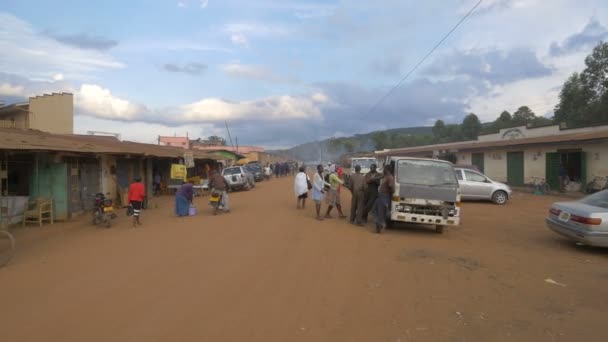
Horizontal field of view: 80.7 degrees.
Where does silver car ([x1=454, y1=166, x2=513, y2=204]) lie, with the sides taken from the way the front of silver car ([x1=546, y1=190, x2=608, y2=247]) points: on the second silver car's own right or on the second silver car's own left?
on the second silver car's own left

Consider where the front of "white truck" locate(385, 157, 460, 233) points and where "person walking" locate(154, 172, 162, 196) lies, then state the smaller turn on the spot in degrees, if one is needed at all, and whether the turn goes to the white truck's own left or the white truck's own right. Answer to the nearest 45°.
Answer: approximately 135° to the white truck's own right

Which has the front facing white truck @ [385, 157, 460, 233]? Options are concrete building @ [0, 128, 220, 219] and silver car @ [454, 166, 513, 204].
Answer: the concrete building

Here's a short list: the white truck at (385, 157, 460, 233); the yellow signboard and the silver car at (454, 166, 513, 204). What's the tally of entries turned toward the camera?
2

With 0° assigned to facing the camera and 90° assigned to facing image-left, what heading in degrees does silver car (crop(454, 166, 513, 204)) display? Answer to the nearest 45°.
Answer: approximately 270°

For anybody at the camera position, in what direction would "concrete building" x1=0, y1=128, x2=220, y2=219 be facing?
facing the viewer and to the right of the viewer

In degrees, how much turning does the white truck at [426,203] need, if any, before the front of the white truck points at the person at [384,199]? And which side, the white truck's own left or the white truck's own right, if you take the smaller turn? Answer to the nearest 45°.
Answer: approximately 90° to the white truck's own right

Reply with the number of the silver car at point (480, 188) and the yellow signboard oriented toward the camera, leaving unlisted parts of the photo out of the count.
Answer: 1

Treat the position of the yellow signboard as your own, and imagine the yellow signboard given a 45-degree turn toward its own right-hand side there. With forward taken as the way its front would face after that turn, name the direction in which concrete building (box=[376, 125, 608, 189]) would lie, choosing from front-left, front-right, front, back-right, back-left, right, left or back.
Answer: back-left

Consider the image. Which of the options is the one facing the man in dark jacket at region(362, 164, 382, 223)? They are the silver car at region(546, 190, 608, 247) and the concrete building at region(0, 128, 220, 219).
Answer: the concrete building

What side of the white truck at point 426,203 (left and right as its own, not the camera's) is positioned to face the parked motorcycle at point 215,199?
right

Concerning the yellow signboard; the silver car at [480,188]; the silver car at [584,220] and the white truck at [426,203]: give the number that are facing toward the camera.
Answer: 2

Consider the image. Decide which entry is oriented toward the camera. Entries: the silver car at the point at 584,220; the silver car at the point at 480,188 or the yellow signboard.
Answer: the yellow signboard
